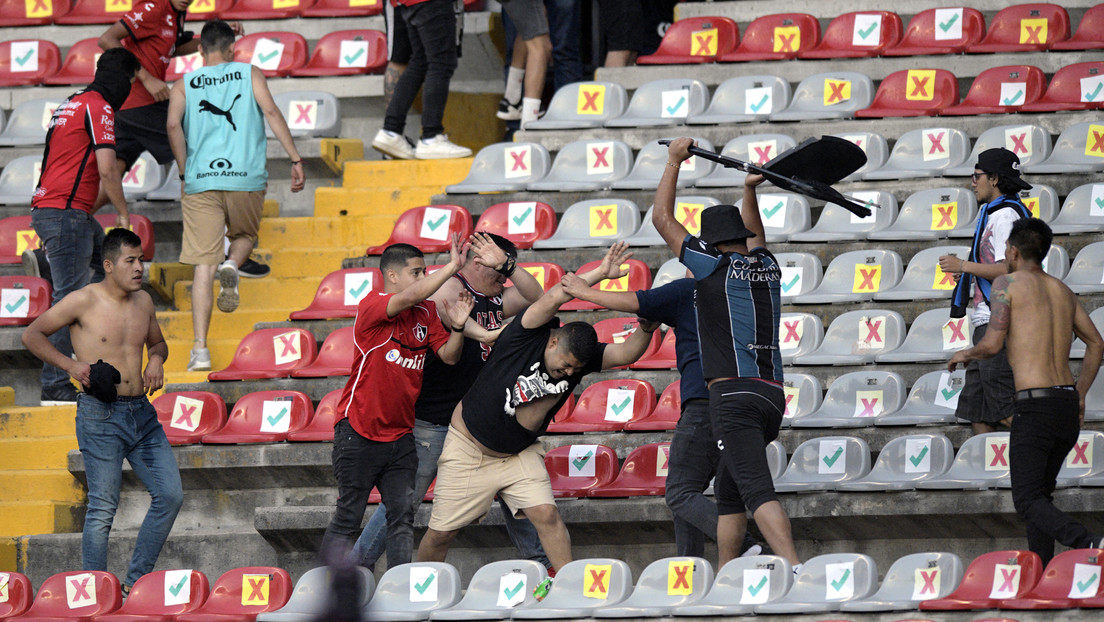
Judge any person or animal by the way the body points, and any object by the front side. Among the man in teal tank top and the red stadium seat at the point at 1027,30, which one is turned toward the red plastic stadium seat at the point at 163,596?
the red stadium seat

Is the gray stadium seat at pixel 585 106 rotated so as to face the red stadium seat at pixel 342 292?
yes

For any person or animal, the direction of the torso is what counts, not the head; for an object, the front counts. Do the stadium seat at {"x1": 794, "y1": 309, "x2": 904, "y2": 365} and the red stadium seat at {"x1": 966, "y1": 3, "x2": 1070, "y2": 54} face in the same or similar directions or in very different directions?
same or similar directions

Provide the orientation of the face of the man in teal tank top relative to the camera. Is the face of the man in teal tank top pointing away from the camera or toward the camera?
away from the camera

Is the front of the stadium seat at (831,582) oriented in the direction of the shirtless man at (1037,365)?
no

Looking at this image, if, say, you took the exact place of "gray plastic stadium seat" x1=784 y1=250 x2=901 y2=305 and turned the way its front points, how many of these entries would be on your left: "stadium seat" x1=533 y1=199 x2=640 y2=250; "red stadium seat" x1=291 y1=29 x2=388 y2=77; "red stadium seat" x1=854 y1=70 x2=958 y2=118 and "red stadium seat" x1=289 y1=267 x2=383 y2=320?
0

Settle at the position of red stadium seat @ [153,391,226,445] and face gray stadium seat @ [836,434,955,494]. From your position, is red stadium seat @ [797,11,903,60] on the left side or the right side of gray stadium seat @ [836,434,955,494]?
left

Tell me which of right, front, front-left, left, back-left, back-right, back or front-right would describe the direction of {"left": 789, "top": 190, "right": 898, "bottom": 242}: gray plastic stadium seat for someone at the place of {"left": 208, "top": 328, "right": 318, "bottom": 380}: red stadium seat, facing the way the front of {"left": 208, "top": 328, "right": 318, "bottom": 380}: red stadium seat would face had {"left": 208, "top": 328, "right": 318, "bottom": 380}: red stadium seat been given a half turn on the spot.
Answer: front-right

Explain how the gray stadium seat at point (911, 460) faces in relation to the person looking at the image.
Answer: facing the viewer and to the left of the viewer

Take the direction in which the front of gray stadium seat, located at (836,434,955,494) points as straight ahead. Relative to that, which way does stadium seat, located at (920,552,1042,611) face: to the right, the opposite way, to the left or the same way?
the same way

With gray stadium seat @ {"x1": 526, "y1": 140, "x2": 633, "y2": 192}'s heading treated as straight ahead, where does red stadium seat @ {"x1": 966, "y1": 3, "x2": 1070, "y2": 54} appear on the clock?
The red stadium seat is roughly at 7 o'clock from the gray stadium seat.

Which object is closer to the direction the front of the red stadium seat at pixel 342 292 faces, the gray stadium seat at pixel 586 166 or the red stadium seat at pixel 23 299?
the red stadium seat

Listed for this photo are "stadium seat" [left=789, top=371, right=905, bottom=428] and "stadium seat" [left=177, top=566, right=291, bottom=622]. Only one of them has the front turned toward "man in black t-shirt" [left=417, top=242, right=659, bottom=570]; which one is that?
"stadium seat" [left=789, top=371, right=905, bottom=428]

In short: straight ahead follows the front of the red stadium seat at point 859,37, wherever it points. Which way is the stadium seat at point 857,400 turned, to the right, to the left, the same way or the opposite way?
the same way

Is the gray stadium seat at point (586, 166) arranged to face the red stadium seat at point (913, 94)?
no

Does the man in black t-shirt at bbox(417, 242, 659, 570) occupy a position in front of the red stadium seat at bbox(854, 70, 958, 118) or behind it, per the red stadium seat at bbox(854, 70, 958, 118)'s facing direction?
in front

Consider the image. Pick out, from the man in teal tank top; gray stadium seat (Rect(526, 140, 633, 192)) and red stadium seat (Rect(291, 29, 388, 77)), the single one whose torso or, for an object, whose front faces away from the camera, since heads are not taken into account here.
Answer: the man in teal tank top

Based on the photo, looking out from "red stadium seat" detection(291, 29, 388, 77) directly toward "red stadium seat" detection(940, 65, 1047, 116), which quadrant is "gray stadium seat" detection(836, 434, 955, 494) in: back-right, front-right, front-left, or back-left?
front-right

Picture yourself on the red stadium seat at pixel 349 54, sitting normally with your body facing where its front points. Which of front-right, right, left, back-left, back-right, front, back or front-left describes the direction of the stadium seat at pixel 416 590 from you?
front-left

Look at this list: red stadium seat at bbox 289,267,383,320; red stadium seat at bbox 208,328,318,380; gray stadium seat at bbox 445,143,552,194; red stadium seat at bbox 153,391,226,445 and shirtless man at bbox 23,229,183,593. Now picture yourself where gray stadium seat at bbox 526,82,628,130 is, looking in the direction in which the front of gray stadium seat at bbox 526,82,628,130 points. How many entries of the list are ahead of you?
5

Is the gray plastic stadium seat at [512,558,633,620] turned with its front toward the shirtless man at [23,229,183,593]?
no
